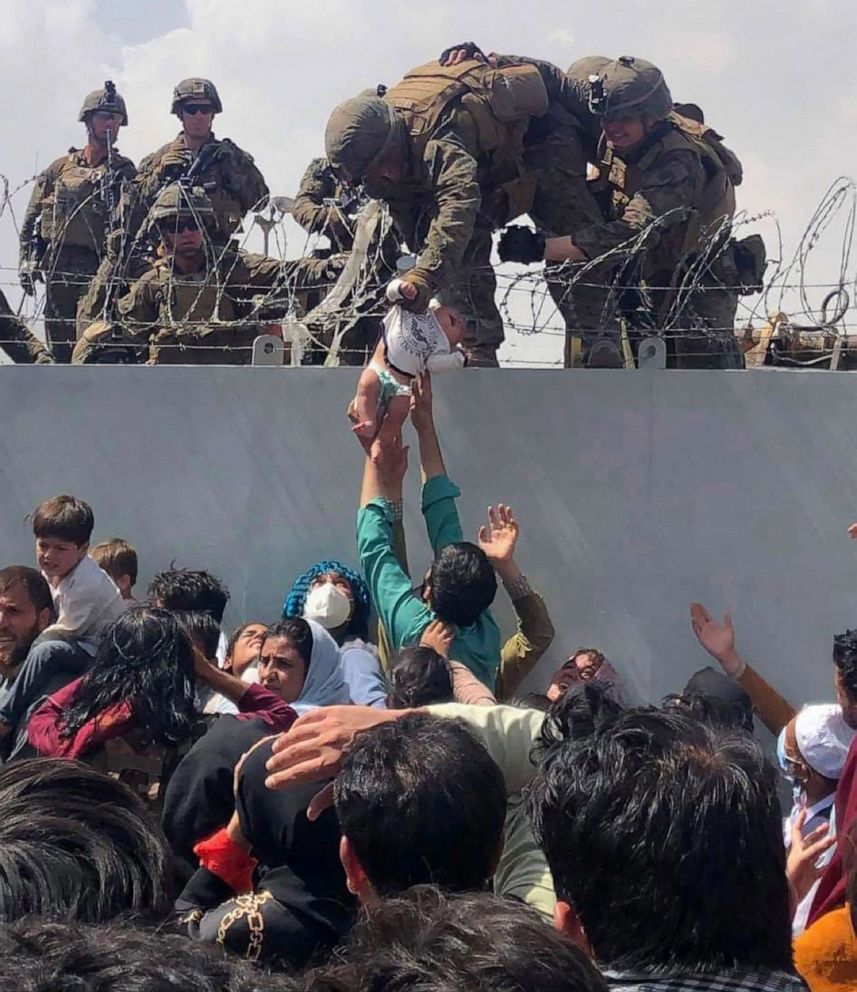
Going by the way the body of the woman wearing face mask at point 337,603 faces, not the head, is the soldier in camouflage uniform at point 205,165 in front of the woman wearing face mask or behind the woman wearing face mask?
behind

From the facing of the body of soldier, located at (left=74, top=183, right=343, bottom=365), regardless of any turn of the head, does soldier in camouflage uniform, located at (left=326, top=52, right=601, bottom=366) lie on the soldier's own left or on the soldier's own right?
on the soldier's own left

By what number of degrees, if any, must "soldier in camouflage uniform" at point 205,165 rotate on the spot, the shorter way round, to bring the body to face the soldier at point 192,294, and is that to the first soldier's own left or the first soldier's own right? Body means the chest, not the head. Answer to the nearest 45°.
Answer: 0° — they already face them

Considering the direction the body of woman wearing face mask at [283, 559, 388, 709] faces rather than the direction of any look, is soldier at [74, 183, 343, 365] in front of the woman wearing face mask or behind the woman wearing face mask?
behind

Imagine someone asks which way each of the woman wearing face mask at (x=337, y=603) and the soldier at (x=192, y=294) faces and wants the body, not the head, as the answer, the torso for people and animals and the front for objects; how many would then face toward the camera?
2

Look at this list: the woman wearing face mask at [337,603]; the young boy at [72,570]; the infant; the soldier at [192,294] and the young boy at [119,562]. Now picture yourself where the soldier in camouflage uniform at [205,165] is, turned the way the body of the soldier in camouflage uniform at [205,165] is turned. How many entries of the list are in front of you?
5

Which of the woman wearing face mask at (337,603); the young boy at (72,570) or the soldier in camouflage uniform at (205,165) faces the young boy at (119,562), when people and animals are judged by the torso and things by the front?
the soldier in camouflage uniform

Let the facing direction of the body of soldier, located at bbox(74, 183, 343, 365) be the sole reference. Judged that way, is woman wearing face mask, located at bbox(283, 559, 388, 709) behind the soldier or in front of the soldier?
in front

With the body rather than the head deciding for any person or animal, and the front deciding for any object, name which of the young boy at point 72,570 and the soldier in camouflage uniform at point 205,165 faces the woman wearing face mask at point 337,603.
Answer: the soldier in camouflage uniform

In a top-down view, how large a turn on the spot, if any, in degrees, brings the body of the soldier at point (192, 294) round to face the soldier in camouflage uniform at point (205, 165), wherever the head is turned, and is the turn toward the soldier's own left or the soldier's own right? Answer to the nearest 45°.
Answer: approximately 180°
